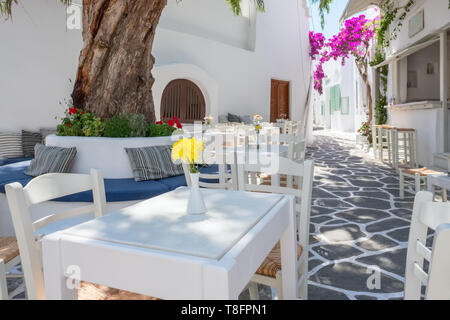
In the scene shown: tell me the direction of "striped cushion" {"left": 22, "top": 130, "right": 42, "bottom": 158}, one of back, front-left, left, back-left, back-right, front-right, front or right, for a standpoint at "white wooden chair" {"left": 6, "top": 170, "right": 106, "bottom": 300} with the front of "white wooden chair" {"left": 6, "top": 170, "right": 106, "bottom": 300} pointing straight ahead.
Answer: back-left

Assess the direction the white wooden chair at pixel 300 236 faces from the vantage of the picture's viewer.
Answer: facing the viewer and to the left of the viewer

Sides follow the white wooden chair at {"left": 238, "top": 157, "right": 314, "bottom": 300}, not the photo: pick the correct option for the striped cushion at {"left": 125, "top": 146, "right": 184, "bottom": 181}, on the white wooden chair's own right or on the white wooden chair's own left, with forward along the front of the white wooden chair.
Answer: on the white wooden chair's own right

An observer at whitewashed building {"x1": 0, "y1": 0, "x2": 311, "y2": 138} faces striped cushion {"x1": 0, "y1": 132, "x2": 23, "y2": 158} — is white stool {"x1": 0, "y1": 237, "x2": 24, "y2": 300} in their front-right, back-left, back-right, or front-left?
front-left

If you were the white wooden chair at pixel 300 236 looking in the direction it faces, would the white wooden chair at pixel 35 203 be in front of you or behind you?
in front

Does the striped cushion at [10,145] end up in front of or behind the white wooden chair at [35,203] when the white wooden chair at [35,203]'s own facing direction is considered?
behind

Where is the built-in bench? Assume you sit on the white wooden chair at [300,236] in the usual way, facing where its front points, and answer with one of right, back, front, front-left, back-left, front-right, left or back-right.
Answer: right

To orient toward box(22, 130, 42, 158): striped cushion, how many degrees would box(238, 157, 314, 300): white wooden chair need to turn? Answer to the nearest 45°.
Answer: approximately 90° to its right

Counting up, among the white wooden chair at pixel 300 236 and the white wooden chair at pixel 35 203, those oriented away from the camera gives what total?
0

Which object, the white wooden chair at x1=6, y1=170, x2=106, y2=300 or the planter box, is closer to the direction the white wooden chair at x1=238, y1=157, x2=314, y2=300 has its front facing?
the white wooden chair

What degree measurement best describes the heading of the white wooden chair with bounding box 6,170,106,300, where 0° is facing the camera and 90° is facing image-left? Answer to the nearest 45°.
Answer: approximately 315°
